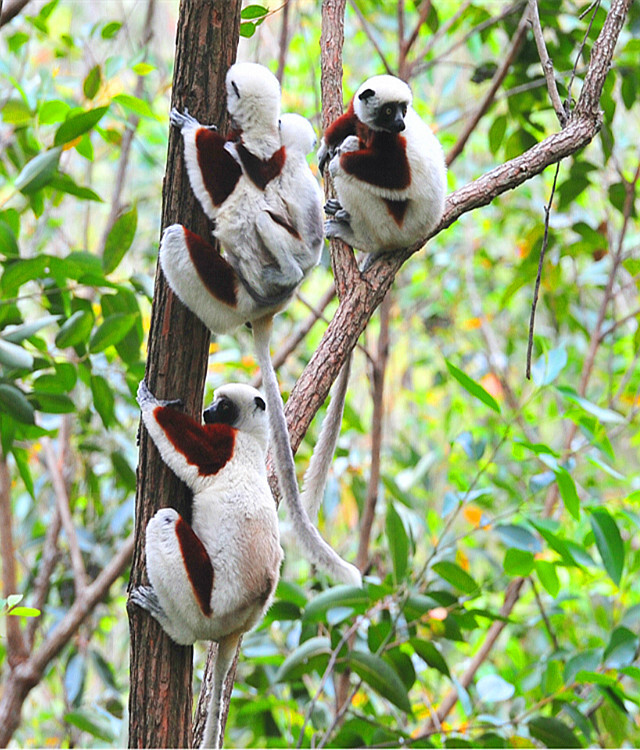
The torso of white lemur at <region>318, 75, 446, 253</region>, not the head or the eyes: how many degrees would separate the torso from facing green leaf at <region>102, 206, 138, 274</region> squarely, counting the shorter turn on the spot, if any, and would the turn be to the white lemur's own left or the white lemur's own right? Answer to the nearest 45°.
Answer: approximately 45° to the white lemur's own right

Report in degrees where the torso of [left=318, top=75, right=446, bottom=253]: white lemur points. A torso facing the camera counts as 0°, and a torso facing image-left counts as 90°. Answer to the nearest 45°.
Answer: approximately 45°

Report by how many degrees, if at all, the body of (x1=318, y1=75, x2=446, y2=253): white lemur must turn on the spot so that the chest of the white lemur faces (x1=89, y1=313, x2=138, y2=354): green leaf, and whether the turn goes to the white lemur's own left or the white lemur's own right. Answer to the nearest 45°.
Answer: approximately 45° to the white lemur's own right
